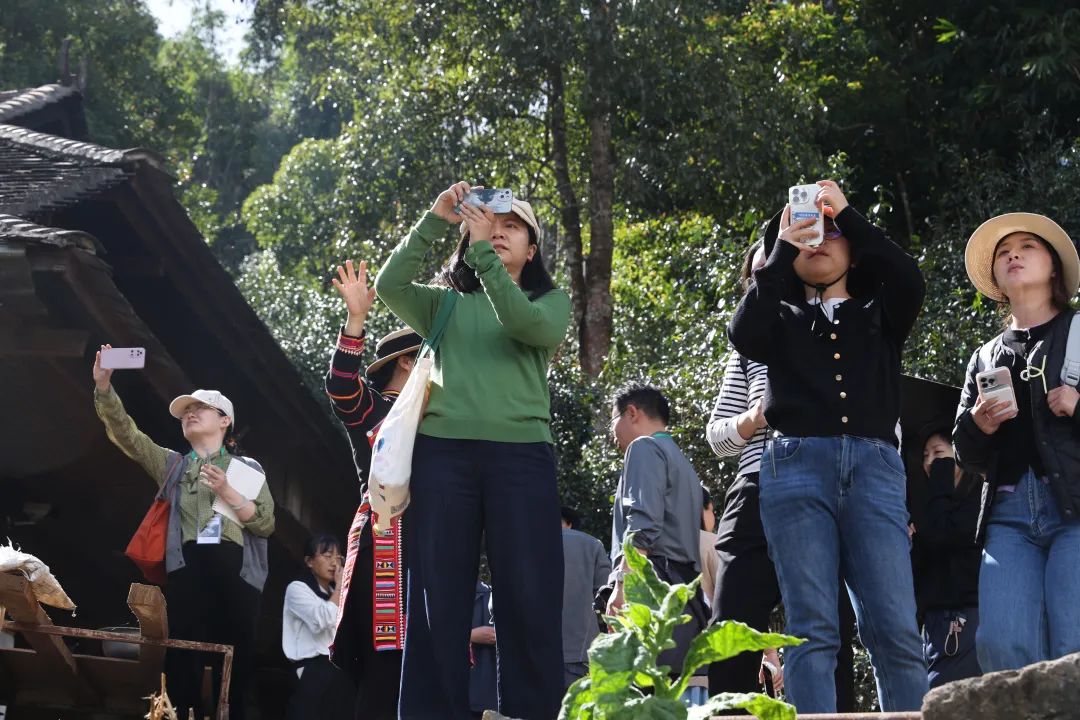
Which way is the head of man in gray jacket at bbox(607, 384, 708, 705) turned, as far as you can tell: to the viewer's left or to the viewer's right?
to the viewer's left

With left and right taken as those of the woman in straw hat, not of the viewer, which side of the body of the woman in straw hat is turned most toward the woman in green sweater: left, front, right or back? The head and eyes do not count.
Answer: right

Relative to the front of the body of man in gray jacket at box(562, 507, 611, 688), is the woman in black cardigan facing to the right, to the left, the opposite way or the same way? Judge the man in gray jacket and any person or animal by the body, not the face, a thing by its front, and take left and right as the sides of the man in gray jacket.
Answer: the opposite way

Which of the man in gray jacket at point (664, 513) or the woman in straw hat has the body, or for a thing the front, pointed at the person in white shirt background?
the man in gray jacket

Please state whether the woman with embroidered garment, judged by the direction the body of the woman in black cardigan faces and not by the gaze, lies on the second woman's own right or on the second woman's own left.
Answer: on the second woman's own right

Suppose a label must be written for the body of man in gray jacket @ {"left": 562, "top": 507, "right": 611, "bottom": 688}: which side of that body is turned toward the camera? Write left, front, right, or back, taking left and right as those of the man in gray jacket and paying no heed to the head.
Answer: back

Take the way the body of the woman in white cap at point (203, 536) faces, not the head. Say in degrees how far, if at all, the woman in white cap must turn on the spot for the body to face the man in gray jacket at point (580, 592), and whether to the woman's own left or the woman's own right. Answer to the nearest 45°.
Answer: approximately 135° to the woman's own left

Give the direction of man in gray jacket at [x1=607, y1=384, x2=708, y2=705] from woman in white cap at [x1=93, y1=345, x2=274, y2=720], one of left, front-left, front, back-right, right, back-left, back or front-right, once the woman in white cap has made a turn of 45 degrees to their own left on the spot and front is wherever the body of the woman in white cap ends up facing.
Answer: front-left
